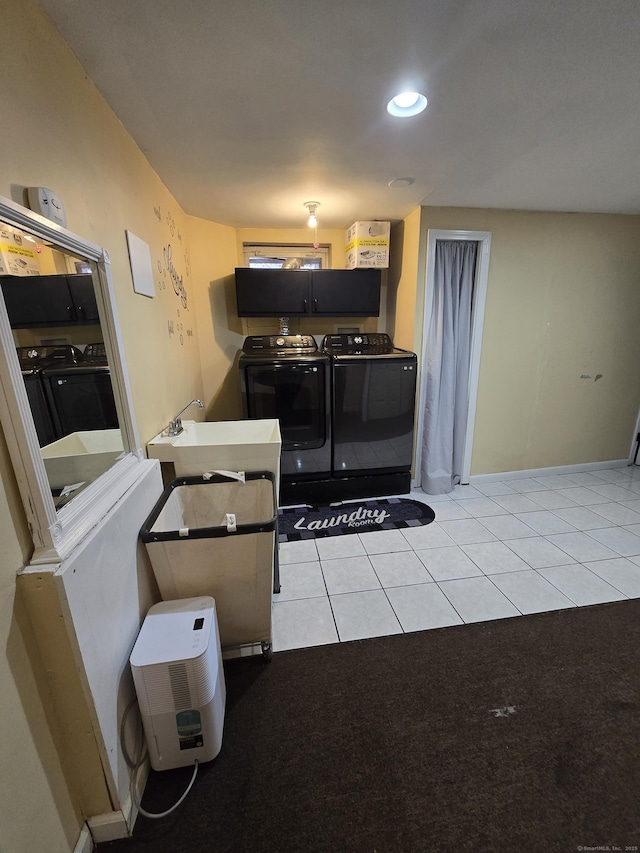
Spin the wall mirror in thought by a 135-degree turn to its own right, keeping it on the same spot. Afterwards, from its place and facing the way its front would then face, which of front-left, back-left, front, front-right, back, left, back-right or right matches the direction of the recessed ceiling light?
back

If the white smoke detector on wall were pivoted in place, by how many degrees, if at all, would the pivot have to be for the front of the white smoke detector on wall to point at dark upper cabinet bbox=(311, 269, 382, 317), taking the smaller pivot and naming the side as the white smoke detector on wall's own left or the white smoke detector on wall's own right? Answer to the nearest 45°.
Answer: approximately 90° to the white smoke detector on wall's own left

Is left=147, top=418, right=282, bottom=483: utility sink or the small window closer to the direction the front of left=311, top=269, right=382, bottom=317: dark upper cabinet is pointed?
the utility sink

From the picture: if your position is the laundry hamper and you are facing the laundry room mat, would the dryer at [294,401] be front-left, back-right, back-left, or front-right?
front-left

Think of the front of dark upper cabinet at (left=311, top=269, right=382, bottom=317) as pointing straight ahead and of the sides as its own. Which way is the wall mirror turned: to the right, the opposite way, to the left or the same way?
to the left

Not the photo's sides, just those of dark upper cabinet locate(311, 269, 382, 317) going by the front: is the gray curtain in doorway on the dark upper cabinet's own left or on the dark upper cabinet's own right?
on the dark upper cabinet's own left

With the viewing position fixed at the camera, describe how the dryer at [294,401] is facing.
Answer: facing the viewer

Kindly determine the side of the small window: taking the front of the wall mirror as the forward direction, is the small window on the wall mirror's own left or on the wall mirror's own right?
on the wall mirror's own left

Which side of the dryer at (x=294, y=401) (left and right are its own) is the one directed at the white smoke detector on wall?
front

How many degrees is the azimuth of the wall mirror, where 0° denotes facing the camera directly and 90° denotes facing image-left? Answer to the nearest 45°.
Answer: approximately 315°

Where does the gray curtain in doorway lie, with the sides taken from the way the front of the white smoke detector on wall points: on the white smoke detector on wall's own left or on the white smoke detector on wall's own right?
on the white smoke detector on wall's own left

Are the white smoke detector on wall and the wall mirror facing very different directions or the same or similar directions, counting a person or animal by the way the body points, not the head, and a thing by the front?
same or similar directions
